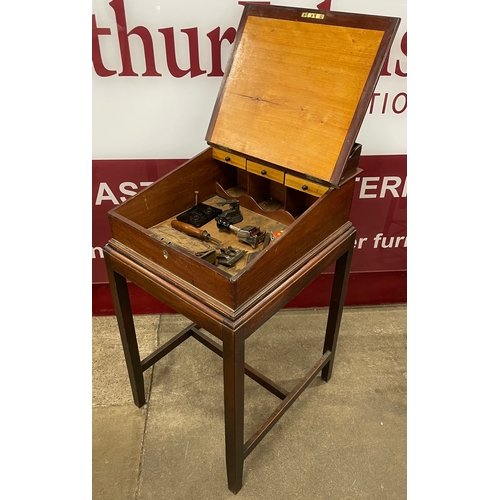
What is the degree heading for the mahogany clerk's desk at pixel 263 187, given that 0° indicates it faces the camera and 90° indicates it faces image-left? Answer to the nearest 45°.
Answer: approximately 45°

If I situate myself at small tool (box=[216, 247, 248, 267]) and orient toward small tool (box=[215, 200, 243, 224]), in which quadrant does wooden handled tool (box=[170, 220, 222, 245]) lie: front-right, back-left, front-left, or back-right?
front-left

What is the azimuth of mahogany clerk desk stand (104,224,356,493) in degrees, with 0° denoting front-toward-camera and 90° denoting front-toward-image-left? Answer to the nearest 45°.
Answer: approximately 45°
